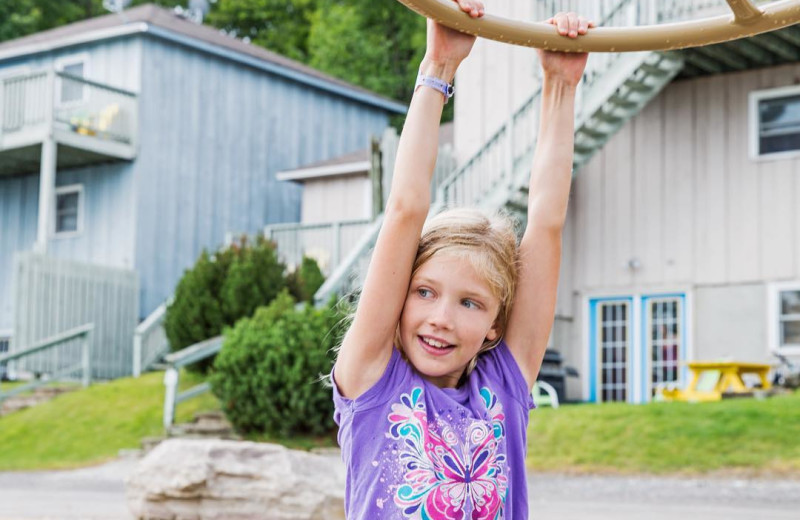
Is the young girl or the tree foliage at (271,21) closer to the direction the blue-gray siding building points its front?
the young girl

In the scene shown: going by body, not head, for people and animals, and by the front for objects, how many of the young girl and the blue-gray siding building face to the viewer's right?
0

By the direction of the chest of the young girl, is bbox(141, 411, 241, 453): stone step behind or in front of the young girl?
behind

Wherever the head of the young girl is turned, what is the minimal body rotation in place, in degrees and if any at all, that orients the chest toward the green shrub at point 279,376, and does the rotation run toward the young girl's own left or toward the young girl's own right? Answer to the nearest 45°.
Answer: approximately 180°

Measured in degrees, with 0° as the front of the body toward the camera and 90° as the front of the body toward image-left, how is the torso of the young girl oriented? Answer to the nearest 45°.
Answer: approximately 0°

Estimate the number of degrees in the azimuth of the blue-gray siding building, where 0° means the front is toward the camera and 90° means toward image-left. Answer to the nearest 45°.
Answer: approximately 45°

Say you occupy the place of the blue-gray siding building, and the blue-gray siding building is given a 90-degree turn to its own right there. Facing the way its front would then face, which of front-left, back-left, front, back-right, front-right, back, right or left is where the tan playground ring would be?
back-left
